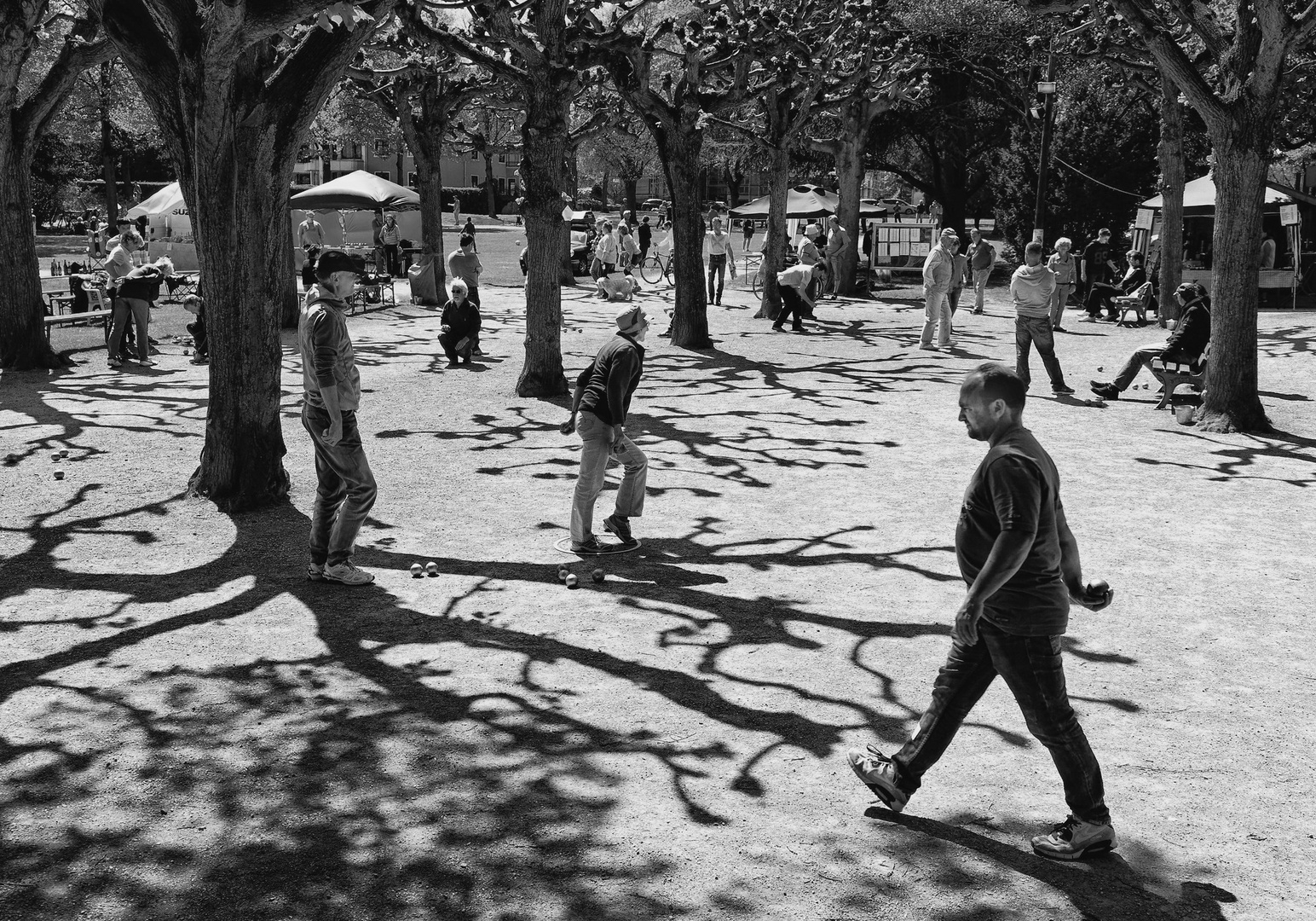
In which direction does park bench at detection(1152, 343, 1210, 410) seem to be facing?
to the viewer's left

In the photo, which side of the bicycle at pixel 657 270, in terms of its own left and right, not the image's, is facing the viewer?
left

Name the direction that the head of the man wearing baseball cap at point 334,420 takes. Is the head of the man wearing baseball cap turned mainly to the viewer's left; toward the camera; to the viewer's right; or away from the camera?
to the viewer's right

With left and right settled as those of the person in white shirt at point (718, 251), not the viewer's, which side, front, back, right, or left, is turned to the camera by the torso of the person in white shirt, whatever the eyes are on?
front

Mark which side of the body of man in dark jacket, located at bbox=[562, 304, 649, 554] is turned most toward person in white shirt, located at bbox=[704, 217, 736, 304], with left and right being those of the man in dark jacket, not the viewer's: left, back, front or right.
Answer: left

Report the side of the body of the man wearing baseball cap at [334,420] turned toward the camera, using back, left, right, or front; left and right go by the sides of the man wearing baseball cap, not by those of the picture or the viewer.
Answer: right

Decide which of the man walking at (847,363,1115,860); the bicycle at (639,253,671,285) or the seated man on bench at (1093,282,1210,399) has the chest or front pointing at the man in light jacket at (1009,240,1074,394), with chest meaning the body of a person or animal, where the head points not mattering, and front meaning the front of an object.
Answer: the seated man on bench

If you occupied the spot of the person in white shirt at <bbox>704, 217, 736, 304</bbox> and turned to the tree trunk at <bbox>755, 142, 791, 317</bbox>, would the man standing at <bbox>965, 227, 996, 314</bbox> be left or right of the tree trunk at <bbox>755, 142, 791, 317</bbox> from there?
left

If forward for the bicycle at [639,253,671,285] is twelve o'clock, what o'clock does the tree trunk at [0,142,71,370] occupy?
The tree trunk is roughly at 10 o'clock from the bicycle.

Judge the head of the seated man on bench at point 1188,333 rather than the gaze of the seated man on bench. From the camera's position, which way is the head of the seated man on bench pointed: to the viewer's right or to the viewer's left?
to the viewer's left

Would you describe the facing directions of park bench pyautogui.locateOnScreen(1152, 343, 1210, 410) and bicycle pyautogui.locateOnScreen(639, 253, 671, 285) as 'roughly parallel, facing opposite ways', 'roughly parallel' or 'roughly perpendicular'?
roughly parallel

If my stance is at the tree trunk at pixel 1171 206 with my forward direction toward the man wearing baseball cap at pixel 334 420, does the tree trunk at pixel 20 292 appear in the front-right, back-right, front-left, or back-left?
front-right

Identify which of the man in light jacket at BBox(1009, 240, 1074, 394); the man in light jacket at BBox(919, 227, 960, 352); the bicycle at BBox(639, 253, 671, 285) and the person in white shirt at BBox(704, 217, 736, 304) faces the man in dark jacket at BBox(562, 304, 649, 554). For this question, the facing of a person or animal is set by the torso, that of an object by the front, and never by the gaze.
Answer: the person in white shirt

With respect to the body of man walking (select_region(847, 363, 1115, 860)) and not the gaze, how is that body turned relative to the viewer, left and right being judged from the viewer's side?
facing to the left of the viewer
